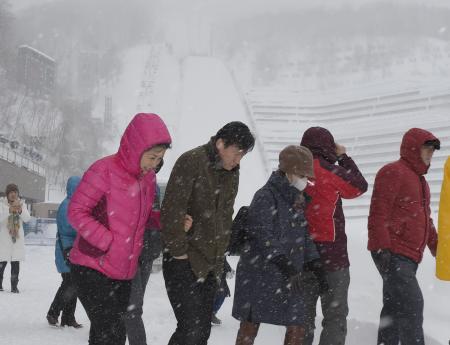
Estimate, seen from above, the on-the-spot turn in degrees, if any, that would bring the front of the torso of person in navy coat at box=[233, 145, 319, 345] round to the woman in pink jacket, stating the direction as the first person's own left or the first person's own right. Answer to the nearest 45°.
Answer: approximately 135° to the first person's own right

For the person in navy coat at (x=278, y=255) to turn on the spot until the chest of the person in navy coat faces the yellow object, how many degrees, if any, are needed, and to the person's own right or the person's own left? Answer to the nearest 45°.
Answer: approximately 45° to the person's own left

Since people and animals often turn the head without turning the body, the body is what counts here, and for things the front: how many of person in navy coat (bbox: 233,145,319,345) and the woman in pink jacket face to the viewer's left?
0

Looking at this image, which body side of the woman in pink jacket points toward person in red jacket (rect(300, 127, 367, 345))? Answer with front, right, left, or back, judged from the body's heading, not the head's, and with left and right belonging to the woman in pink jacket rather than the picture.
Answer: left

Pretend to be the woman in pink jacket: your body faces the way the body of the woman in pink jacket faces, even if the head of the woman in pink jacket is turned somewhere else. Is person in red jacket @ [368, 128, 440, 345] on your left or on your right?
on your left

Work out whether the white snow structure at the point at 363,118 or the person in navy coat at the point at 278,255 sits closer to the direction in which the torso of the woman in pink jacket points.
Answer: the person in navy coat
